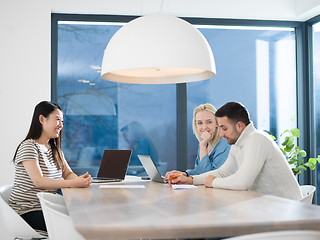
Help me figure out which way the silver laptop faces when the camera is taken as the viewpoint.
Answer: facing away from the viewer and to the right of the viewer

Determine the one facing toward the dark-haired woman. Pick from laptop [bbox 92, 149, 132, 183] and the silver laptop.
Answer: the laptop

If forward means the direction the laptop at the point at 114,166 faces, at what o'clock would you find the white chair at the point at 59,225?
The white chair is roughly at 11 o'clock from the laptop.

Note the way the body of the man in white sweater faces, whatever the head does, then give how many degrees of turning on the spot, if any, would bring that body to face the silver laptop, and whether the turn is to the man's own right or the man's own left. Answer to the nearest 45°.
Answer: approximately 45° to the man's own right

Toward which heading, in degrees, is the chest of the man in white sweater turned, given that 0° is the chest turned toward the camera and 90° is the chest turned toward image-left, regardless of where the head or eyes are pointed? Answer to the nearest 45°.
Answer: approximately 90°

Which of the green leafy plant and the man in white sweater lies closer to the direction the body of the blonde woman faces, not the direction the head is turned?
the man in white sweater

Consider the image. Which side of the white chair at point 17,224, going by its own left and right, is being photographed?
right

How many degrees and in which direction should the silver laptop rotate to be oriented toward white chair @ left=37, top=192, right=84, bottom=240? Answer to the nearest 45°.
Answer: approximately 135° to its right

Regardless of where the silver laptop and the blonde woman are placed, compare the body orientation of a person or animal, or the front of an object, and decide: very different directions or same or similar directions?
very different directions

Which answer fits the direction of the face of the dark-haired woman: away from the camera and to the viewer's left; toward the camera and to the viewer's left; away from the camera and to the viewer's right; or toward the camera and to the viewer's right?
toward the camera and to the viewer's right
